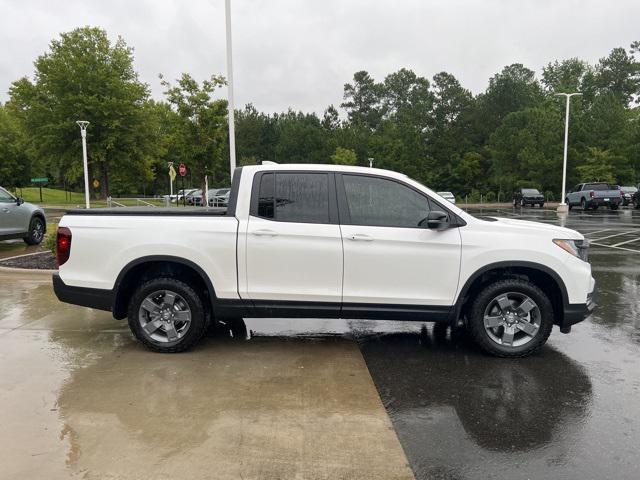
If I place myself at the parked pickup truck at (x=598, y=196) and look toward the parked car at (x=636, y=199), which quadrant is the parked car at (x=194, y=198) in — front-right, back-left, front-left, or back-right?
back-left

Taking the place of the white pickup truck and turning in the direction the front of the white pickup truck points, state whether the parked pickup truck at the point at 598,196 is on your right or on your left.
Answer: on your left

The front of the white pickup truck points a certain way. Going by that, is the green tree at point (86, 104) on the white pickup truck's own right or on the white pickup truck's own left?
on the white pickup truck's own left

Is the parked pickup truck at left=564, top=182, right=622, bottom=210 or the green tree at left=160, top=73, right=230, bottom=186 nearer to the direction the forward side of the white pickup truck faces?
the parked pickup truck

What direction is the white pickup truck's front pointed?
to the viewer's right
